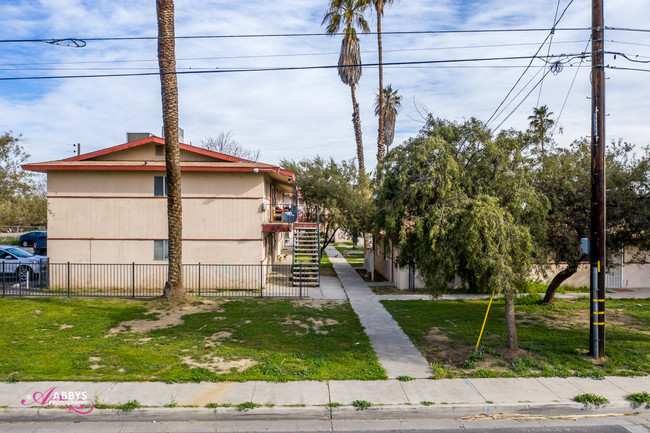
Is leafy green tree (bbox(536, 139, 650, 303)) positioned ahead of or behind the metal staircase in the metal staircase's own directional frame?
ahead

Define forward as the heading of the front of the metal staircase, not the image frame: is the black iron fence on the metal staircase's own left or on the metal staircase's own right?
on the metal staircase's own right

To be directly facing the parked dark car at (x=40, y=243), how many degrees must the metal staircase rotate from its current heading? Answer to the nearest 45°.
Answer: approximately 135° to its right

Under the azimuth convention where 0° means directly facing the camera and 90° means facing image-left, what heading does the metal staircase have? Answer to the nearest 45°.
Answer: approximately 0°

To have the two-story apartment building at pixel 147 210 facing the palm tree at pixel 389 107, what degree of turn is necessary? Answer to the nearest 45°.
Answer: approximately 45° to its left
